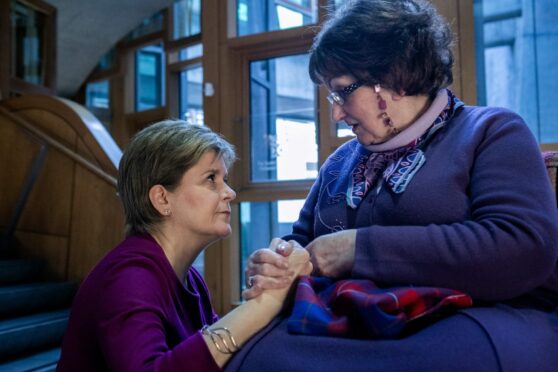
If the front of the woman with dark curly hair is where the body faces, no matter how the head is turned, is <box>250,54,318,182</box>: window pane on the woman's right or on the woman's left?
on the woman's right

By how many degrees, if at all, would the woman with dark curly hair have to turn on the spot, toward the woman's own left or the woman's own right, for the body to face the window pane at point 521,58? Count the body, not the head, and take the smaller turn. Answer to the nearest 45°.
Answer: approximately 135° to the woman's own right

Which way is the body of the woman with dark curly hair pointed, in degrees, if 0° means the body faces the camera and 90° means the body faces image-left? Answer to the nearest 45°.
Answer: approximately 45°

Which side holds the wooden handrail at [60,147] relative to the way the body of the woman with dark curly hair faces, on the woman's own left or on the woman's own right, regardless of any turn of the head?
on the woman's own right

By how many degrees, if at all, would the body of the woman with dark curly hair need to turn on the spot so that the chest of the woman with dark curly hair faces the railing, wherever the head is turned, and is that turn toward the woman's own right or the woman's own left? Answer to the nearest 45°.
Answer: approximately 90° to the woman's own right
